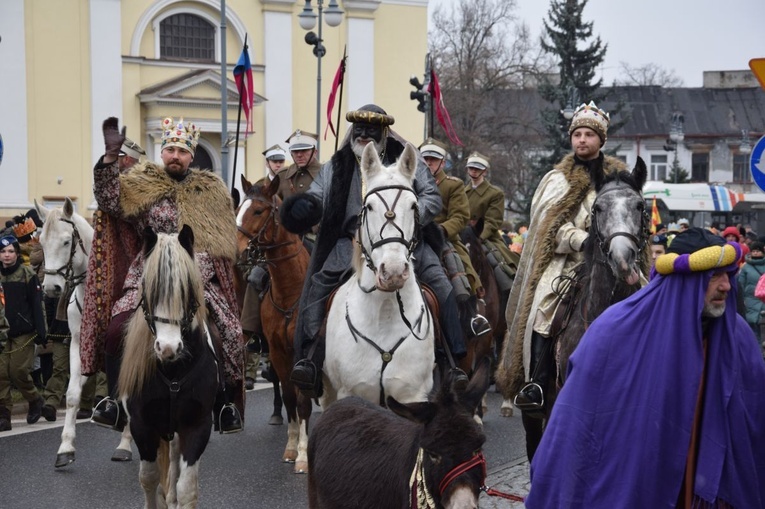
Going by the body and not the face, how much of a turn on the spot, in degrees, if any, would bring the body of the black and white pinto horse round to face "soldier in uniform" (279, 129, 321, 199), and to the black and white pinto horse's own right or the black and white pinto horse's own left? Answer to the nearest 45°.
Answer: approximately 180°

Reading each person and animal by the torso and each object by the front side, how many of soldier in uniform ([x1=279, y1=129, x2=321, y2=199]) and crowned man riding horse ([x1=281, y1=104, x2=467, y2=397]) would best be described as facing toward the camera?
2

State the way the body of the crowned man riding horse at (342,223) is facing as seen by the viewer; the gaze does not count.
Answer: toward the camera

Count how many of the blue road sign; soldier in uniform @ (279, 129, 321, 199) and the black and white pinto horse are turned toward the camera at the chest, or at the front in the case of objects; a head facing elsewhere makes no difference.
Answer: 3

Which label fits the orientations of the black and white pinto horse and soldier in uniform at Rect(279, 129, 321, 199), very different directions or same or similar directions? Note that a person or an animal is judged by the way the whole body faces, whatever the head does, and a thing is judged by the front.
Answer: same or similar directions

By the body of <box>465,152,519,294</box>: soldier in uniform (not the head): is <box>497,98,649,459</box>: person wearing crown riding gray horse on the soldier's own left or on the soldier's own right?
on the soldier's own left

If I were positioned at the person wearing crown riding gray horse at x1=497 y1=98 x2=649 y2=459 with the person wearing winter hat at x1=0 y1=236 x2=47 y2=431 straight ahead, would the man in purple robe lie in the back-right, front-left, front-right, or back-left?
back-left

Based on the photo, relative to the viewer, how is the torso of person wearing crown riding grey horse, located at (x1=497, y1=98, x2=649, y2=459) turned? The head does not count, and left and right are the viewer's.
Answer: facing the viewer and to the right of the viewer

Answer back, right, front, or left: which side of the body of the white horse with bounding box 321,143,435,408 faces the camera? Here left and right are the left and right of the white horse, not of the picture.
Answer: front

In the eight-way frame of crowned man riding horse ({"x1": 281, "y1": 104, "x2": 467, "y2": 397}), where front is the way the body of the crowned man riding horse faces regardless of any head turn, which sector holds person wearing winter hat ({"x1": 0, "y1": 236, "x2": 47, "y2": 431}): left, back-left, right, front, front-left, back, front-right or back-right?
back-right

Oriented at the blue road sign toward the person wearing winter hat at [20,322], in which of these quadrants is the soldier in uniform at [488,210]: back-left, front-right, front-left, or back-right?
front-right

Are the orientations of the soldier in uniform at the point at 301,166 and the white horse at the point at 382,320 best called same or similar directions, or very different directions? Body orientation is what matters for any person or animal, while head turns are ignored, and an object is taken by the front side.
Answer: same or similar directions

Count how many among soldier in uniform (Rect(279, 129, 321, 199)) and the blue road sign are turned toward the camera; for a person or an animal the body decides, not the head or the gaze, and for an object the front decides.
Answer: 2

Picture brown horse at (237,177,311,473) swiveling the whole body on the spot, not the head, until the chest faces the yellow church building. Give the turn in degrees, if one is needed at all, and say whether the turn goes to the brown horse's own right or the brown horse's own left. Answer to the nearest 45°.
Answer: approximately 135° to the brown horse's own right

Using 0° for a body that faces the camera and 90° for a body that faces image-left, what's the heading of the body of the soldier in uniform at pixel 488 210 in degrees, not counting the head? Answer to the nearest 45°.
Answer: approximately 45°
